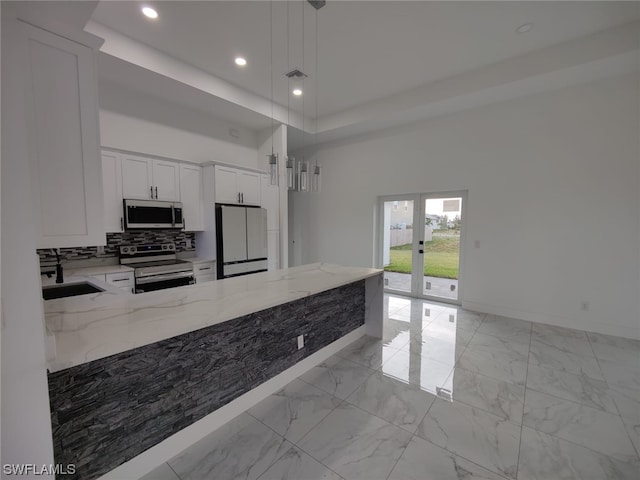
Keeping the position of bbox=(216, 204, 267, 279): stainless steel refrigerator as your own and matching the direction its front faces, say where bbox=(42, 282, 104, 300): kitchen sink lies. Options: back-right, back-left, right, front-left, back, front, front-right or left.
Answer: right

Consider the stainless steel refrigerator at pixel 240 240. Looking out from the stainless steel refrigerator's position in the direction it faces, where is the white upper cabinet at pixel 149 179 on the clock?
The white upper cabinet is roughly at 4 o'clock from the stainless steel refrigerator.

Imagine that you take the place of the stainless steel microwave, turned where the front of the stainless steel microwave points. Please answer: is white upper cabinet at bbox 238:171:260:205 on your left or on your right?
on your left

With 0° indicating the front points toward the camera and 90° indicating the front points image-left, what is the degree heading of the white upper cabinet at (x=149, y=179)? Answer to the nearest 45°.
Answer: approximately 315°

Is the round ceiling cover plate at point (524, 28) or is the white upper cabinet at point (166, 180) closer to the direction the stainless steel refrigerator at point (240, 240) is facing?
the round ceiling cover plate

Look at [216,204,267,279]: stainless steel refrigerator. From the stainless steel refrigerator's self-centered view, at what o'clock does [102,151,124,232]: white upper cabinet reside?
The white upper cabinet is roughly at 4 o'clock from the stainless steel refrigerator.

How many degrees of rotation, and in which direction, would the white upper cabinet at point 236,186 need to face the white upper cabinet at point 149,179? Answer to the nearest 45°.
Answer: approximately 135° to its right

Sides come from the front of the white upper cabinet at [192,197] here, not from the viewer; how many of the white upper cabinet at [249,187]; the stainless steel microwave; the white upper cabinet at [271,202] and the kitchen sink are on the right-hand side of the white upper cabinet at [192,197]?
2

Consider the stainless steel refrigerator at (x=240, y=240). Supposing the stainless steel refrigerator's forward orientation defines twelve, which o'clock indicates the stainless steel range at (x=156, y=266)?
The stainless steel range is roughly at 4 o'clock from the stainless steel refrigerator.

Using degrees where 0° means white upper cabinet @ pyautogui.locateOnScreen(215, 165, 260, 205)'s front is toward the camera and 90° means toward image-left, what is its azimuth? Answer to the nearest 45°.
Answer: approximately 315°
